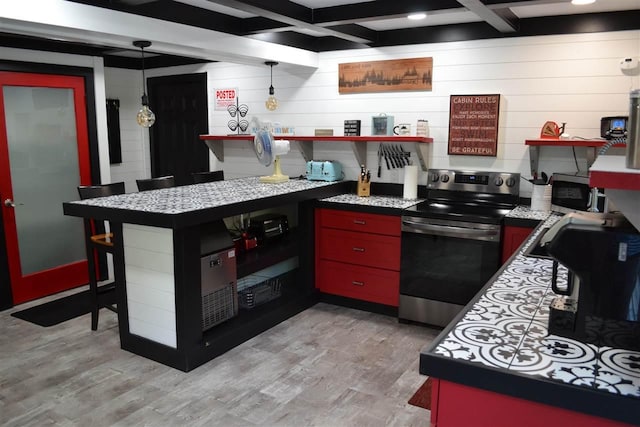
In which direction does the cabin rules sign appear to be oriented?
toward the camera

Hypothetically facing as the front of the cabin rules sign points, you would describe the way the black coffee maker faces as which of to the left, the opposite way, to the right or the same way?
to the right

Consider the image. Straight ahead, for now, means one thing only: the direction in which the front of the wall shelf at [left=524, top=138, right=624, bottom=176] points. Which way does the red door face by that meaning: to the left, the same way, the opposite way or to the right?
to the left

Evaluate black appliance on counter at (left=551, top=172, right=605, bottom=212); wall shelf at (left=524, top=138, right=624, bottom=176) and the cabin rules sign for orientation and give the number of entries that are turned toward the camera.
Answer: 3

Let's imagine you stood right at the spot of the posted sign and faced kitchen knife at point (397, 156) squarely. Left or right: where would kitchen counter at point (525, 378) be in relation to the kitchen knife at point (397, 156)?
right

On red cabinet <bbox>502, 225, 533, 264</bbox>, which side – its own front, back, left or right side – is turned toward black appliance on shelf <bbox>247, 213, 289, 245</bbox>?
right

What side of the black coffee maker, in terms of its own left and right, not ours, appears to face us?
left

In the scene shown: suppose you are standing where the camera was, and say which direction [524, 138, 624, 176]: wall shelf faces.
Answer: facing the viewer

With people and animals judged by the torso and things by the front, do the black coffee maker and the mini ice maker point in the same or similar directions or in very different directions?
very different directions

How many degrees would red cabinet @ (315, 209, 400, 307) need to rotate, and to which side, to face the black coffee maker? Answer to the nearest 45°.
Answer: approximately 45° to its left

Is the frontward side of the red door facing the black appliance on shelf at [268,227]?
yes

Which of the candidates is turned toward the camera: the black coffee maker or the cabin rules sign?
the cabin rules sign

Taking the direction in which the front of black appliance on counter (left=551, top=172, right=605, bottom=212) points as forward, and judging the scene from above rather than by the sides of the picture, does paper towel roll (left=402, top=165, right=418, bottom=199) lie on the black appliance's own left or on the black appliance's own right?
on the black appliance's own right

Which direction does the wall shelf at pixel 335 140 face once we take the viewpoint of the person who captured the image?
facing the viewer and to the left of the viewer

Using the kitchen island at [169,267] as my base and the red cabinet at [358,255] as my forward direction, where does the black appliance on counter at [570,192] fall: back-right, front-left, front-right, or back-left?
front-right

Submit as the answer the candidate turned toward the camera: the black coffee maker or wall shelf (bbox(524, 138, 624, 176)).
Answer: the wall shelf

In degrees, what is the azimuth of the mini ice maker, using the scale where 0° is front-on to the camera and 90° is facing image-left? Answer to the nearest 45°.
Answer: approximately 315°
